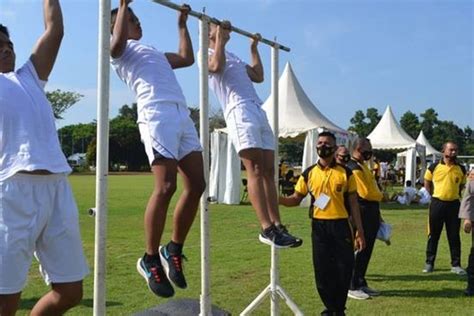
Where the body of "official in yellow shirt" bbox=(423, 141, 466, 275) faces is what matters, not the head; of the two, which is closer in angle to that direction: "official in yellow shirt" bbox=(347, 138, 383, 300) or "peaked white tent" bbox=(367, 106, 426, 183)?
the official in yellow shirt

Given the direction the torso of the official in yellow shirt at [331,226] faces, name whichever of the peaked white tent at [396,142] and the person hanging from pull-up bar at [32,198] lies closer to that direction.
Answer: the person hanging from pull-up bar

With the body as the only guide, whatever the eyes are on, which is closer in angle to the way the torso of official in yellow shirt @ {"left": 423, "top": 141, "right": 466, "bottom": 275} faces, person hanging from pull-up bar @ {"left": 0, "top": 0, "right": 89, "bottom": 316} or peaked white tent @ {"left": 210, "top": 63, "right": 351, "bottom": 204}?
the person hanging from pull-up bar

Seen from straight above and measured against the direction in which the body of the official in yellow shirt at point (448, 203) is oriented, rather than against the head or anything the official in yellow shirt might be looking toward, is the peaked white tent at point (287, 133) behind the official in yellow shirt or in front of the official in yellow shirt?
behind

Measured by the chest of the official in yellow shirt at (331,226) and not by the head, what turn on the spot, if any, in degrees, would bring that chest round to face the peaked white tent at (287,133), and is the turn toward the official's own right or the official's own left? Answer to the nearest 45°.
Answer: approximately 180°

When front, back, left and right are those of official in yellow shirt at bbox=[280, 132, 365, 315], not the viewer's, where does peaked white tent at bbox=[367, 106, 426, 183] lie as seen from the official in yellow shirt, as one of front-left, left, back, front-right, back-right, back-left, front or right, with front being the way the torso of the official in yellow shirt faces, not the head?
back

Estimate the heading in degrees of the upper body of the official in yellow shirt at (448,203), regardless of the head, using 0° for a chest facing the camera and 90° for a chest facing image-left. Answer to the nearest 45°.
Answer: approximately 0°
